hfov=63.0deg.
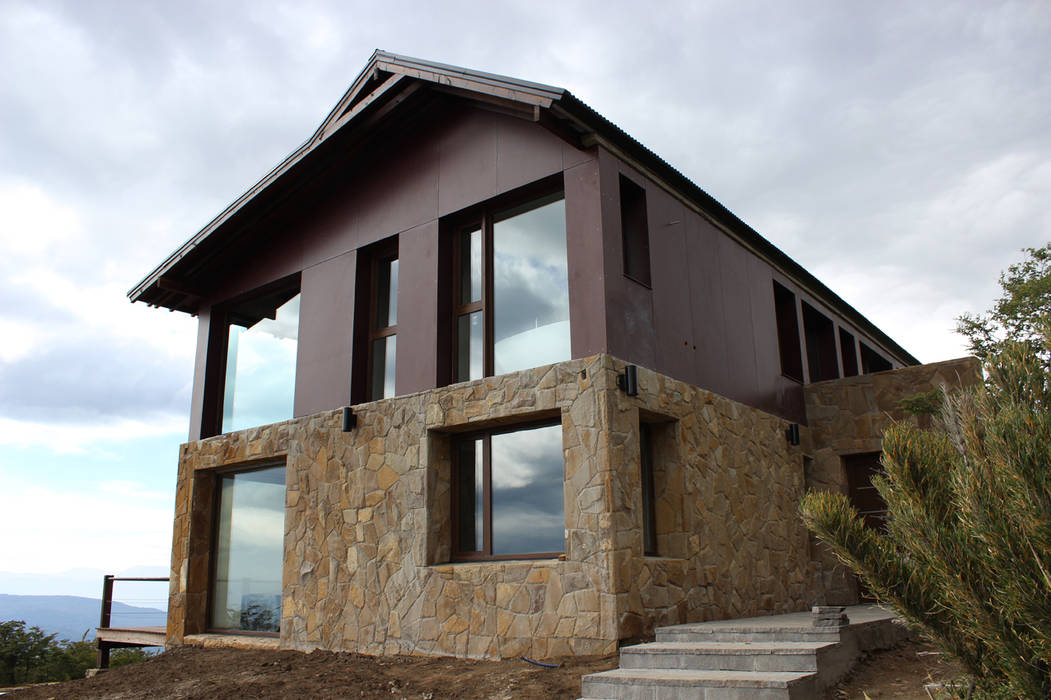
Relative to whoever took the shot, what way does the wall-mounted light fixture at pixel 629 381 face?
facing the viewer and to the right of the viewer

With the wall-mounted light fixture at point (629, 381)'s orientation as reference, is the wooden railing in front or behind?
behind

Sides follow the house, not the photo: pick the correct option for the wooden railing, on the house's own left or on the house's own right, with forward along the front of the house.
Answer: on the house's own right

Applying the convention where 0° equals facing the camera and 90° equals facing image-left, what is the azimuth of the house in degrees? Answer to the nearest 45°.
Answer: approximately 45°

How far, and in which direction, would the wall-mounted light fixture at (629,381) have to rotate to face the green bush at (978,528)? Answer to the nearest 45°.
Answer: approximately 45° to its right

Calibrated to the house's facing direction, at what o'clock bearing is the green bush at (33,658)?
The green bush is roughly at 3 o'clock from the house.

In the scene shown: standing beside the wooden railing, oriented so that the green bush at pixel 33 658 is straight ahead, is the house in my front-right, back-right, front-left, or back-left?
back-right

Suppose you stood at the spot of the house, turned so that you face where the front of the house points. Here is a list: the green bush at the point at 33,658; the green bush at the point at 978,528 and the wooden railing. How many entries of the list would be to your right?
2

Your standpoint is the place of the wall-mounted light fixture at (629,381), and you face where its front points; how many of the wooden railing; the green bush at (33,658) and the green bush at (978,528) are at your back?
2

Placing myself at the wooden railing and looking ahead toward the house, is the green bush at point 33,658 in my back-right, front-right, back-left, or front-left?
back-left
